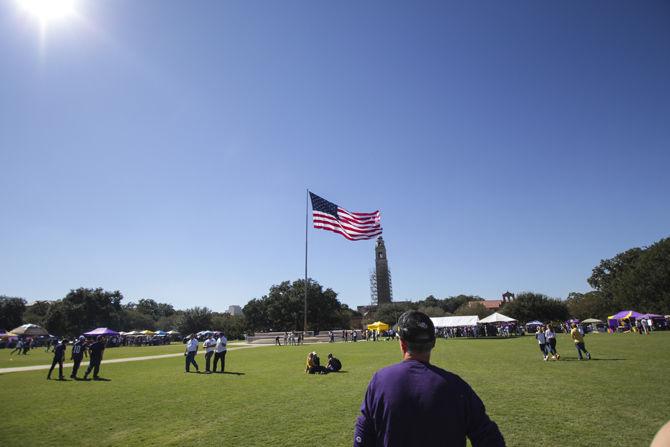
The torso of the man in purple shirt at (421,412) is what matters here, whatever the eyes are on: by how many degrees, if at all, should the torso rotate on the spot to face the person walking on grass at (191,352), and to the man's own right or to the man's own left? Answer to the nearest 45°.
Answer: approximately 45° to the man's own left

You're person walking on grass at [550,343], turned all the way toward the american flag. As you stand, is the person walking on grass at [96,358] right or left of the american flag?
left

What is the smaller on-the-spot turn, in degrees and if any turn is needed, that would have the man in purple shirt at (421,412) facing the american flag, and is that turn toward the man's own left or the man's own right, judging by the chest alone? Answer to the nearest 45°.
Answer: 0° — they already face it

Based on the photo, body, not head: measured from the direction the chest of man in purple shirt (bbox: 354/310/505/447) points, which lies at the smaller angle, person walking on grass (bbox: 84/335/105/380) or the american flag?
the american flag

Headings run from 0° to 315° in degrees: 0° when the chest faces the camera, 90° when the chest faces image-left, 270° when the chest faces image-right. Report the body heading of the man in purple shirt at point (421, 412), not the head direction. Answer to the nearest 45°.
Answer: approximately 180°

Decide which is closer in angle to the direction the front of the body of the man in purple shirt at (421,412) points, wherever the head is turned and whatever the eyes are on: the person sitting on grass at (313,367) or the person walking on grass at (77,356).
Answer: the person sitting on grass

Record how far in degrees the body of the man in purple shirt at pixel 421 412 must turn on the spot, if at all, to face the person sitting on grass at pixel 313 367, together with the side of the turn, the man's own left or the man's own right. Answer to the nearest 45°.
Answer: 0° — they already face them

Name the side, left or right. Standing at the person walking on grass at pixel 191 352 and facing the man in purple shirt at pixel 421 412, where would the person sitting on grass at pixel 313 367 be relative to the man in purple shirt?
left

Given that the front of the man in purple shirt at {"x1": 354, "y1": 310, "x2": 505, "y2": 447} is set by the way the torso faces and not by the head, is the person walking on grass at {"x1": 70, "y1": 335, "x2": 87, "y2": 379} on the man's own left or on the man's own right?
on the man's own left
